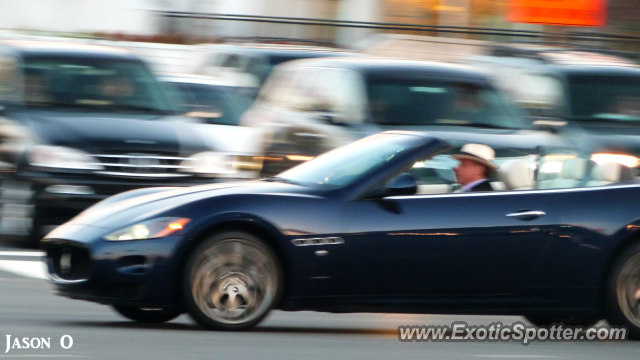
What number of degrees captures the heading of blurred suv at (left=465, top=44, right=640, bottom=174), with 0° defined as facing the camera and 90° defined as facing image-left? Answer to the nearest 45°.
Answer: approximately 315°

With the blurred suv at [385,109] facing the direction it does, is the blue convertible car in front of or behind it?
in front

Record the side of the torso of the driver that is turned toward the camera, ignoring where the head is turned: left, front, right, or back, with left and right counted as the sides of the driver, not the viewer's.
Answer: left

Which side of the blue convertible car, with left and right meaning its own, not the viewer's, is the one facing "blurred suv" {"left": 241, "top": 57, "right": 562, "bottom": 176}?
right

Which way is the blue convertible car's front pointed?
to the viewer's left

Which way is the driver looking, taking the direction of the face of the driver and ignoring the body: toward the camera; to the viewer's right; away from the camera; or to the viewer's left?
to the viewer's left

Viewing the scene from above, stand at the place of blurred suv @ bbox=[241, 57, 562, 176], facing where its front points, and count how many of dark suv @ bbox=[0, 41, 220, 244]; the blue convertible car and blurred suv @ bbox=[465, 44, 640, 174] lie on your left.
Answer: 1
